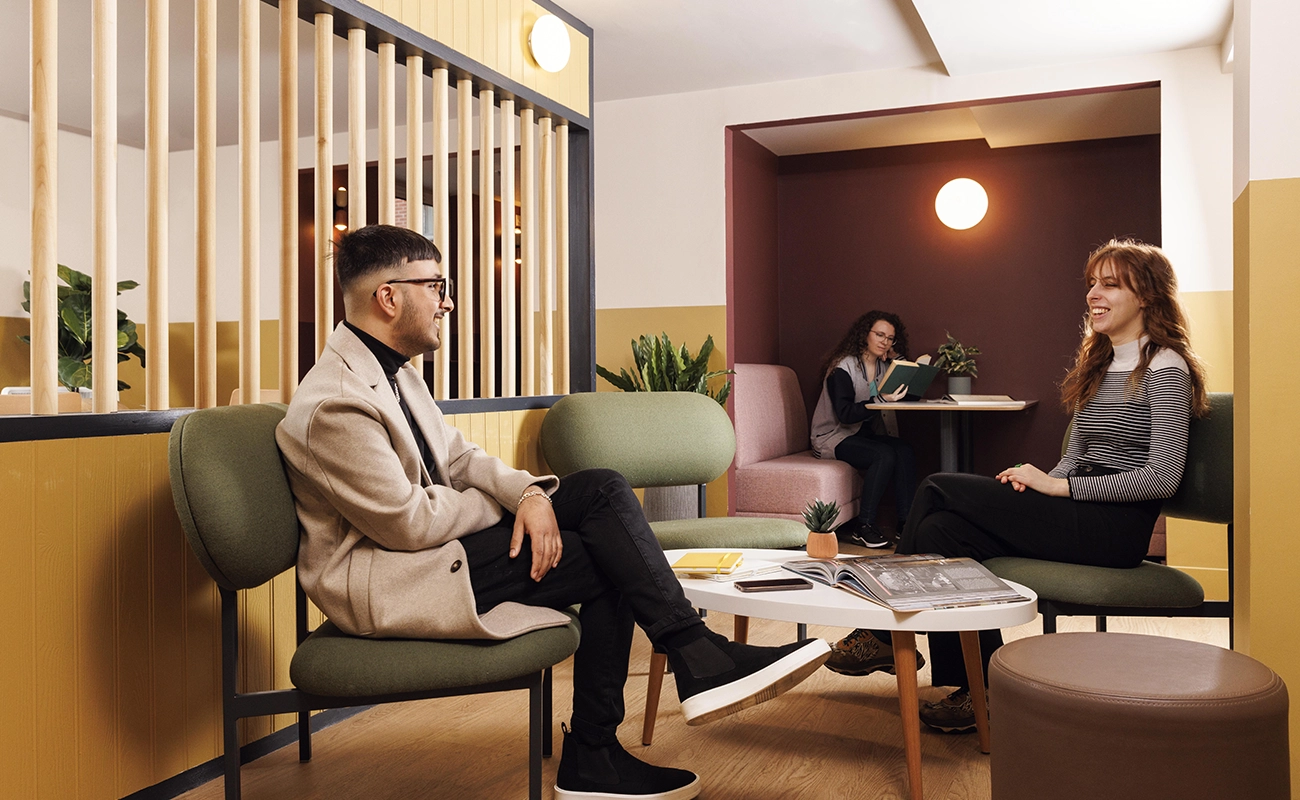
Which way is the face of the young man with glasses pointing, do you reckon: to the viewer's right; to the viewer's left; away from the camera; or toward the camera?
to the viewer's right

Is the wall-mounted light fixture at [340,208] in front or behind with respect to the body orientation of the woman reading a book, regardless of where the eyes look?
behind

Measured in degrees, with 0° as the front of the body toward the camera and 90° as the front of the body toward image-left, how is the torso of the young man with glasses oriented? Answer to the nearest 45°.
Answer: approximately 270°

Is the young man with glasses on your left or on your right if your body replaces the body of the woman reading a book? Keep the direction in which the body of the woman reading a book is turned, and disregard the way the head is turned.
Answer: on your right

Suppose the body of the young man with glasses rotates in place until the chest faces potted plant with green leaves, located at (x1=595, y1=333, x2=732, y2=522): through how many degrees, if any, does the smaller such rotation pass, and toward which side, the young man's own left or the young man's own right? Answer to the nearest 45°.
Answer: approximately 90° to the young man's own left

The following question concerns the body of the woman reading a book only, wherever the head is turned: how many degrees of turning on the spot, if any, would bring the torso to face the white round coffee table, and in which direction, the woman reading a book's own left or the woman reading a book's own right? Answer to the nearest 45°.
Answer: approximately 45° to the woman reading a book's own right

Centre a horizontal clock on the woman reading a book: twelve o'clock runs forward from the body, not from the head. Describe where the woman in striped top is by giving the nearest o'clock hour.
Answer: The woman in striped top is roughly at 1 o'clock from the woman reading a book.
